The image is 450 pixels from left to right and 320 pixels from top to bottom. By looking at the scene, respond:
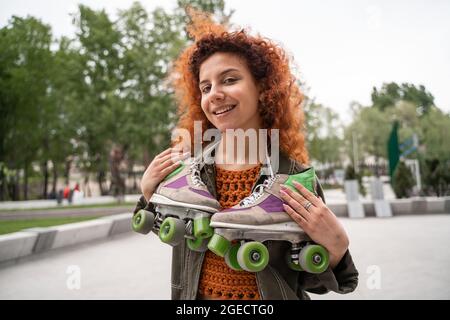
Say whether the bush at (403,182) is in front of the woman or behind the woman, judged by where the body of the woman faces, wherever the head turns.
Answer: behind

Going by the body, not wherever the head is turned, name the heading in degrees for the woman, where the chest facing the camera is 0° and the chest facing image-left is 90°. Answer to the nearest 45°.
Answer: approximately 45°
